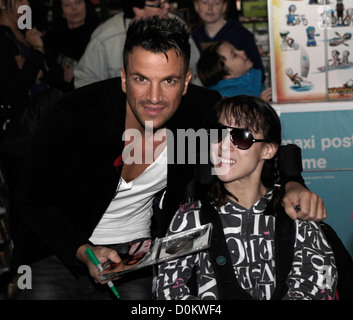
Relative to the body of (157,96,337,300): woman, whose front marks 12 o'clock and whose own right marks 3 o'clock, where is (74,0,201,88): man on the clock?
The man is roughly at 5 o'clock from the woman.

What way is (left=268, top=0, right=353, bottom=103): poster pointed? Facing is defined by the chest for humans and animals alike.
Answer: toward the camera

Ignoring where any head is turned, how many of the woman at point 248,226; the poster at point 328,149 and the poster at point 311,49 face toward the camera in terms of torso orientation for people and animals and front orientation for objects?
3

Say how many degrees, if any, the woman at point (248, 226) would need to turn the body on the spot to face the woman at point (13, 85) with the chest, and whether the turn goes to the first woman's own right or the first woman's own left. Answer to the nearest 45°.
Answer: approximately 135° to the first woman's own right

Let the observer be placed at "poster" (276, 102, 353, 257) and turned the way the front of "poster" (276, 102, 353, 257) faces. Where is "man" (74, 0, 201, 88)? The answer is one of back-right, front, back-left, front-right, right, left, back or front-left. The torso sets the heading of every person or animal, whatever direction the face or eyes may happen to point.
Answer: right

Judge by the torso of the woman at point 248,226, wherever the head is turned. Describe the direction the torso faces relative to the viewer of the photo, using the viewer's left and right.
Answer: facing the viewer

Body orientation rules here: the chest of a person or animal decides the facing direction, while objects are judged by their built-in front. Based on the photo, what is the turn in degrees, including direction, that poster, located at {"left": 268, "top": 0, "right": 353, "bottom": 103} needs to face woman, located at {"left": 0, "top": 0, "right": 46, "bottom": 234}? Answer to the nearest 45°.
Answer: approximately 90° to its right

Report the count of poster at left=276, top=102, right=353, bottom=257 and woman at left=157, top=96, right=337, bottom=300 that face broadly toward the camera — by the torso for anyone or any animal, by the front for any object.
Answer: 2
